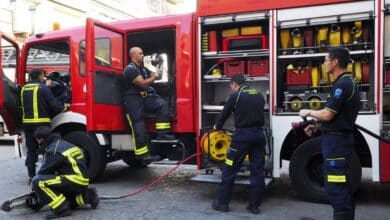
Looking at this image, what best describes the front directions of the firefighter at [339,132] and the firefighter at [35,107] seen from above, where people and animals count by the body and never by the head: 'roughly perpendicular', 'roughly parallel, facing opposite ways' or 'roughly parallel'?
roughly perpendicular

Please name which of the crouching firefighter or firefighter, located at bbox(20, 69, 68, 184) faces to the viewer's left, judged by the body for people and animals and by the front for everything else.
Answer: the crouching firefighter

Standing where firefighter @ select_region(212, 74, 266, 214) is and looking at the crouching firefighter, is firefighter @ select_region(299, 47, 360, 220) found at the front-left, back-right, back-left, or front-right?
back-left

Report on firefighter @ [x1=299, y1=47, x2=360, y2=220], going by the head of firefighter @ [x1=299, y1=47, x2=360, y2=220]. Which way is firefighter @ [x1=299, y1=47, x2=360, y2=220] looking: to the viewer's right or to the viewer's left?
to the viewer's left

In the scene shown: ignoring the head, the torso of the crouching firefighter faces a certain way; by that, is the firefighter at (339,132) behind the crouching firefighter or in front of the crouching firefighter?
behind

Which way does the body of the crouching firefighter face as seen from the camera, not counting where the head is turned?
to the viewer's left

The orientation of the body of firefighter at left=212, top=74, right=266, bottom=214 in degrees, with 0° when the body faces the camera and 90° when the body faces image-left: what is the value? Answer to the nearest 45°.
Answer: approximately 135°

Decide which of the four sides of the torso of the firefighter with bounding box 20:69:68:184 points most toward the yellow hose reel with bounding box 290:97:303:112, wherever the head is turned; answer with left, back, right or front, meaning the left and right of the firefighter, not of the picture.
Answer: right

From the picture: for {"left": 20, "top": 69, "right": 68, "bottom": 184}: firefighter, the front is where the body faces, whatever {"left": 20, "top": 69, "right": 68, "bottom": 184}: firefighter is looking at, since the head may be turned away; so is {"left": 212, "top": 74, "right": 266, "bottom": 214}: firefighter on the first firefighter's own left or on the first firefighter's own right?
on the first firefighter's own right

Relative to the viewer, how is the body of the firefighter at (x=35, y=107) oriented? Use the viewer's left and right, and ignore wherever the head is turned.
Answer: facing away from the viewer and to the right of the viewer

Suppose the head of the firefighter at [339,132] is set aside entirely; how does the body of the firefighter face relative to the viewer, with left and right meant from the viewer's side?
facing to the left of the viewer

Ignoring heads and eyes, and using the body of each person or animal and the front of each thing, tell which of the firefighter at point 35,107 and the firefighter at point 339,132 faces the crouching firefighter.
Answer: the firefighter at point 339,132
